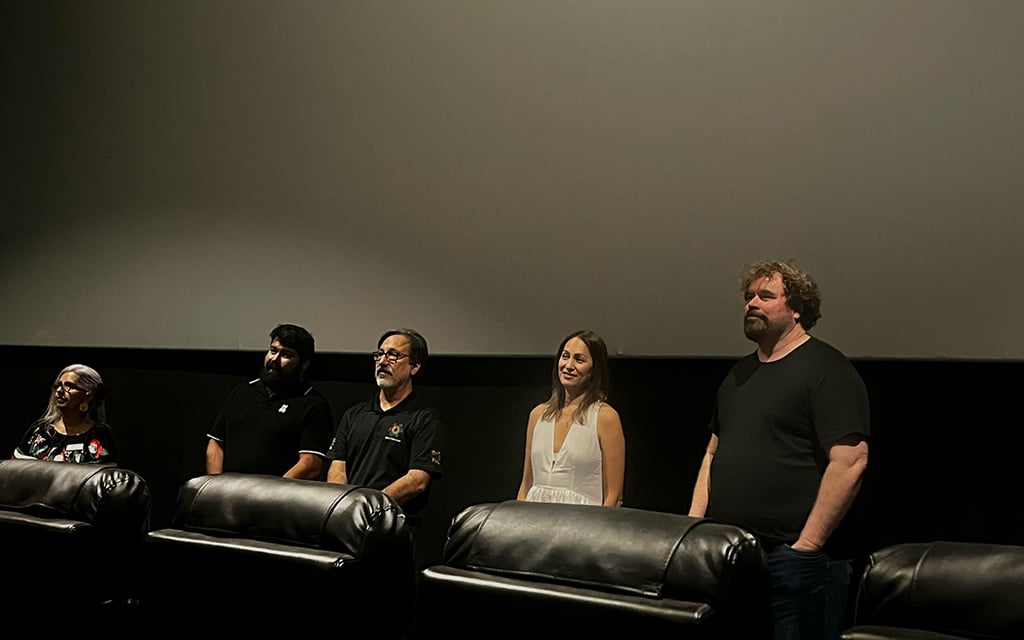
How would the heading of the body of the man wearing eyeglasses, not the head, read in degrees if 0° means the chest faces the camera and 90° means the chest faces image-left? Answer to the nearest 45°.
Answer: approximately 45°

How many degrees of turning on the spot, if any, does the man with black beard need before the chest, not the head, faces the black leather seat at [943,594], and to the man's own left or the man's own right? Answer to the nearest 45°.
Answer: approximately 45° to the man's own left

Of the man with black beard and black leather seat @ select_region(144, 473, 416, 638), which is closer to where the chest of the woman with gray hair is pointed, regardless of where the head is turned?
the black leather seat

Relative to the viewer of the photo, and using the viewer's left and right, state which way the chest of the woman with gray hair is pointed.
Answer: facing the viewer and to the left of the viewer

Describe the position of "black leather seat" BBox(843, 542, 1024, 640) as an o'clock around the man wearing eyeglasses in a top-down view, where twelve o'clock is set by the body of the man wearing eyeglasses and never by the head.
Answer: The black leather seat is roughly at 10 o'clock from the man wearing eyeglasses.

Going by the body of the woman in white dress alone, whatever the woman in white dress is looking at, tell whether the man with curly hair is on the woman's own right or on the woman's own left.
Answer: on the woman's own left

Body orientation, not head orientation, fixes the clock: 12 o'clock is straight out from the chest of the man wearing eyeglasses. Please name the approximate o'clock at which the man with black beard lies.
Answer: The man with black beard is roughly at 3 o'clock from the man wearing eyeglasses.

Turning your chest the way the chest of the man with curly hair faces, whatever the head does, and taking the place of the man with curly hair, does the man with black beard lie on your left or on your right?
on your right

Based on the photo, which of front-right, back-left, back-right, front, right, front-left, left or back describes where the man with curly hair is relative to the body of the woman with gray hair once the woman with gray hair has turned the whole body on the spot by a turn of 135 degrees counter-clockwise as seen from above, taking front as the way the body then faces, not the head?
front-right

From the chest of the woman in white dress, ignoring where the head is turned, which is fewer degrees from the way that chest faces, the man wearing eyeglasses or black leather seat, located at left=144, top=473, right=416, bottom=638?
the black leather seat

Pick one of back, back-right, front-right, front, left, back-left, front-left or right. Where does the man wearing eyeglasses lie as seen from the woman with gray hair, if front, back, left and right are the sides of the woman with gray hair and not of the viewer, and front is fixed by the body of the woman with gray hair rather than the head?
left
